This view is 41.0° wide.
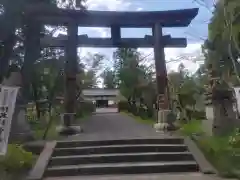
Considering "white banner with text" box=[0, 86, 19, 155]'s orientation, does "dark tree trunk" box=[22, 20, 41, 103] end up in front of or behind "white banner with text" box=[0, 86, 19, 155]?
behind

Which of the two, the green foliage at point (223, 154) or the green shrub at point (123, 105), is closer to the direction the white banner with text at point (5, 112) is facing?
the green foliage

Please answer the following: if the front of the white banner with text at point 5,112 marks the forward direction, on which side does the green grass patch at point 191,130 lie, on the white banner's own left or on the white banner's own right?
on the white banner's own left

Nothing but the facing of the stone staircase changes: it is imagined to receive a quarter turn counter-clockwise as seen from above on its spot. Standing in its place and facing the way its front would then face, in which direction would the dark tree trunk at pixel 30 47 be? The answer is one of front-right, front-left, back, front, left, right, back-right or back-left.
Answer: back-left

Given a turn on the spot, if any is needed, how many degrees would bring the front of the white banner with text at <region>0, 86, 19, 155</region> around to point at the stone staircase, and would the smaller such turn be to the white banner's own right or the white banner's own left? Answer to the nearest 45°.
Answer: approximately 90° to the white banner's own left

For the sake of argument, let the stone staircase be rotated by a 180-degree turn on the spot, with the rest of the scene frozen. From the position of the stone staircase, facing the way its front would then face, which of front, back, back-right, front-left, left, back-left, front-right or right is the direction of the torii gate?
front

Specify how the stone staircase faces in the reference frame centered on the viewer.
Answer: facing the viewer

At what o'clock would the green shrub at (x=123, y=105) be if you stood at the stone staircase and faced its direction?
The green shrub is roughly at 6 o'clock from the stone staircase.

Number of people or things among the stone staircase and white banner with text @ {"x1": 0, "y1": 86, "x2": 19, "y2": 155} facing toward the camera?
2

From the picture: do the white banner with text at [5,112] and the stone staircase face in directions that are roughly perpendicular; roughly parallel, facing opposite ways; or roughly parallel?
roughly parallel

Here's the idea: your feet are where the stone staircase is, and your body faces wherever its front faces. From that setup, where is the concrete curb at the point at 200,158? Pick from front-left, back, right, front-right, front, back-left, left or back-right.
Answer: left

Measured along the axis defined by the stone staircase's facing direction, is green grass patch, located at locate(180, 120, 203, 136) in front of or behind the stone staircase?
behind

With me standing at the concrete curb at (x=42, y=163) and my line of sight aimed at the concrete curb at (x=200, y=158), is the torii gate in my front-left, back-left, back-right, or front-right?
front-left

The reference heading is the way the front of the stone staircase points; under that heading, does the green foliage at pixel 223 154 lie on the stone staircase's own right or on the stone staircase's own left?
on the stone staircase's own left

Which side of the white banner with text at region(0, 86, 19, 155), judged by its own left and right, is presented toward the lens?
front

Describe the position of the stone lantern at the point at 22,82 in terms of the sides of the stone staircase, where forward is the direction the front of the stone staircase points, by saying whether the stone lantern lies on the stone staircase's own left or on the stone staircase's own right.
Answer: on the stone staircase's own right
